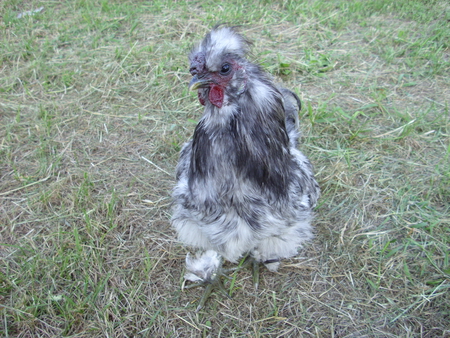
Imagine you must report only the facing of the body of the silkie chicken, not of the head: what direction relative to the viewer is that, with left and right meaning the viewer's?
facing the viewer and to the left of the viewer
